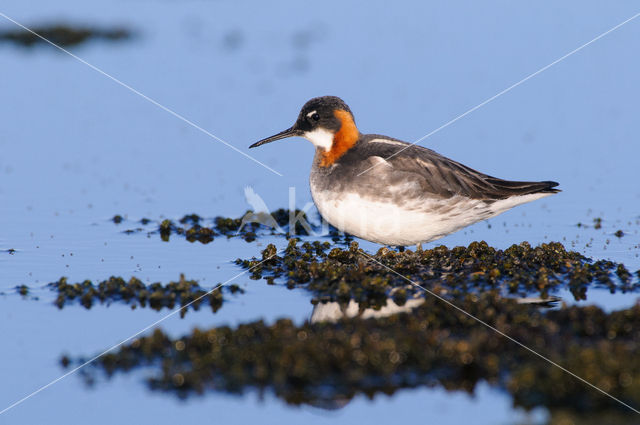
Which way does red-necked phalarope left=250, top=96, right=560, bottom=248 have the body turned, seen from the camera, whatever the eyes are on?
to the viewer's left
